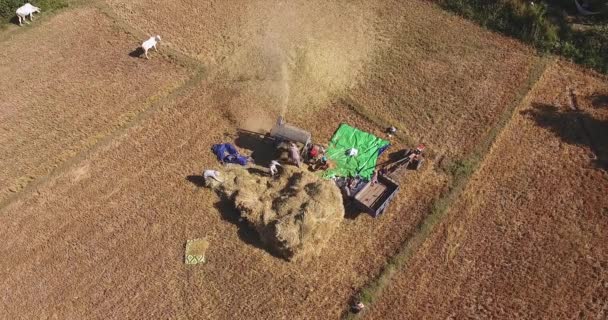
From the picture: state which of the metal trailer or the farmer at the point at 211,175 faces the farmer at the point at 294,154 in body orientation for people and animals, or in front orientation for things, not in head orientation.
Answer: the farmer at the point at 211,175

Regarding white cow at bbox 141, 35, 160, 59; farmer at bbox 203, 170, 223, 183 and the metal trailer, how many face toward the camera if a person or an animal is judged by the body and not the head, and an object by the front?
0

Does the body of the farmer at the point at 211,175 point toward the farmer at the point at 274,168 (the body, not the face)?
yes

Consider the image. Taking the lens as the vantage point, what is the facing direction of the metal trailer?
facing away from the viewer and to the right of the viewer

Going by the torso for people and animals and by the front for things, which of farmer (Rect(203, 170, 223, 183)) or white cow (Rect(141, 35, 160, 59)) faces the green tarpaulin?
the farmer

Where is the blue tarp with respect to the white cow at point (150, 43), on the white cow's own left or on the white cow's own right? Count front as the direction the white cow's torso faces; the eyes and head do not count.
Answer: on the white cow's own right

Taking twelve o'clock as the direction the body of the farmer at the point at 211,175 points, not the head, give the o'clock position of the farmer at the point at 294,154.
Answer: the farmer at the point at 294,154 is roughly at 12 o'clock from the farmer at the point at 211,175.

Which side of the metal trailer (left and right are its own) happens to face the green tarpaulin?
left

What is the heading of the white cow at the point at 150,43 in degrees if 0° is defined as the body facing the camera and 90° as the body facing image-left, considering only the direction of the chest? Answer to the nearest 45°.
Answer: approximately 225°

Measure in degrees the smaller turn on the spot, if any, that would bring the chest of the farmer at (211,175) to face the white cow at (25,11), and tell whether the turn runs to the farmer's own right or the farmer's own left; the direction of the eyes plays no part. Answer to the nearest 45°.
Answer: approximately 135° to the farmer's own left

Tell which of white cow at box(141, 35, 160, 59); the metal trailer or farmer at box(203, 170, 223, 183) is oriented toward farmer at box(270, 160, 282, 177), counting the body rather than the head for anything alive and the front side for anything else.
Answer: farmer at box(203, 170, 223, 183)

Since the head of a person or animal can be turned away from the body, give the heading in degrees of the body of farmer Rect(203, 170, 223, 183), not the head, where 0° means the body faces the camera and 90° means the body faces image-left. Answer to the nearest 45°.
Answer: approximately 270°

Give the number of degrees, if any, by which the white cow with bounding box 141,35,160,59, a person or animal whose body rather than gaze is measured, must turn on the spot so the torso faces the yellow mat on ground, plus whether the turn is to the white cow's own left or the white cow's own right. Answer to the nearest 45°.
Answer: approximately 135° to the white cow's own right
